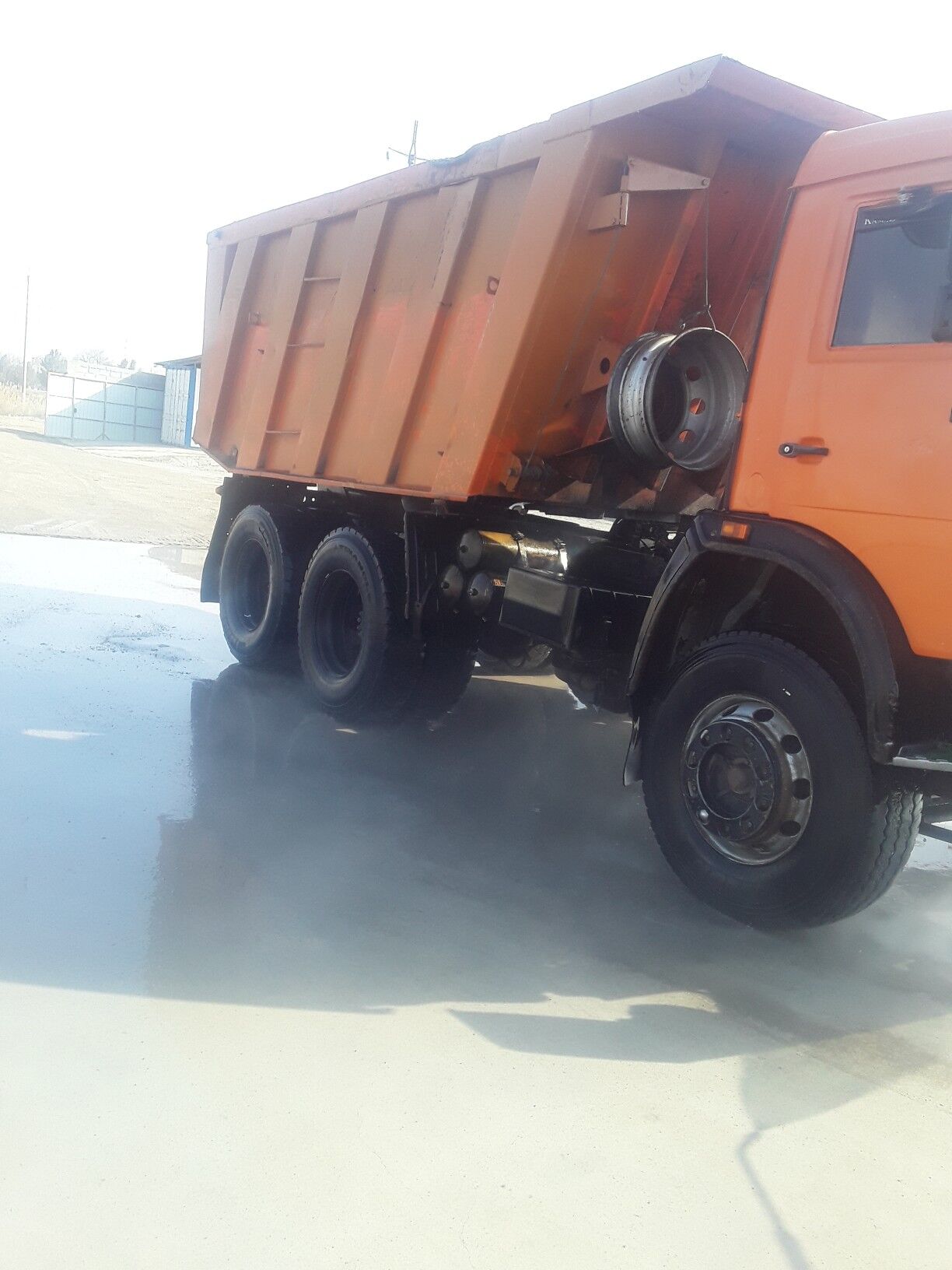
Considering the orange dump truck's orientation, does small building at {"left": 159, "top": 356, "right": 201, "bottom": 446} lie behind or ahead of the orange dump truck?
behind

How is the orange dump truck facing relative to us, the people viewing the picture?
facing the viewer and to the right of the viewer

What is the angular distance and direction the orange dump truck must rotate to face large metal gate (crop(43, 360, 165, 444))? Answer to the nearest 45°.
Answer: approximately 180°
